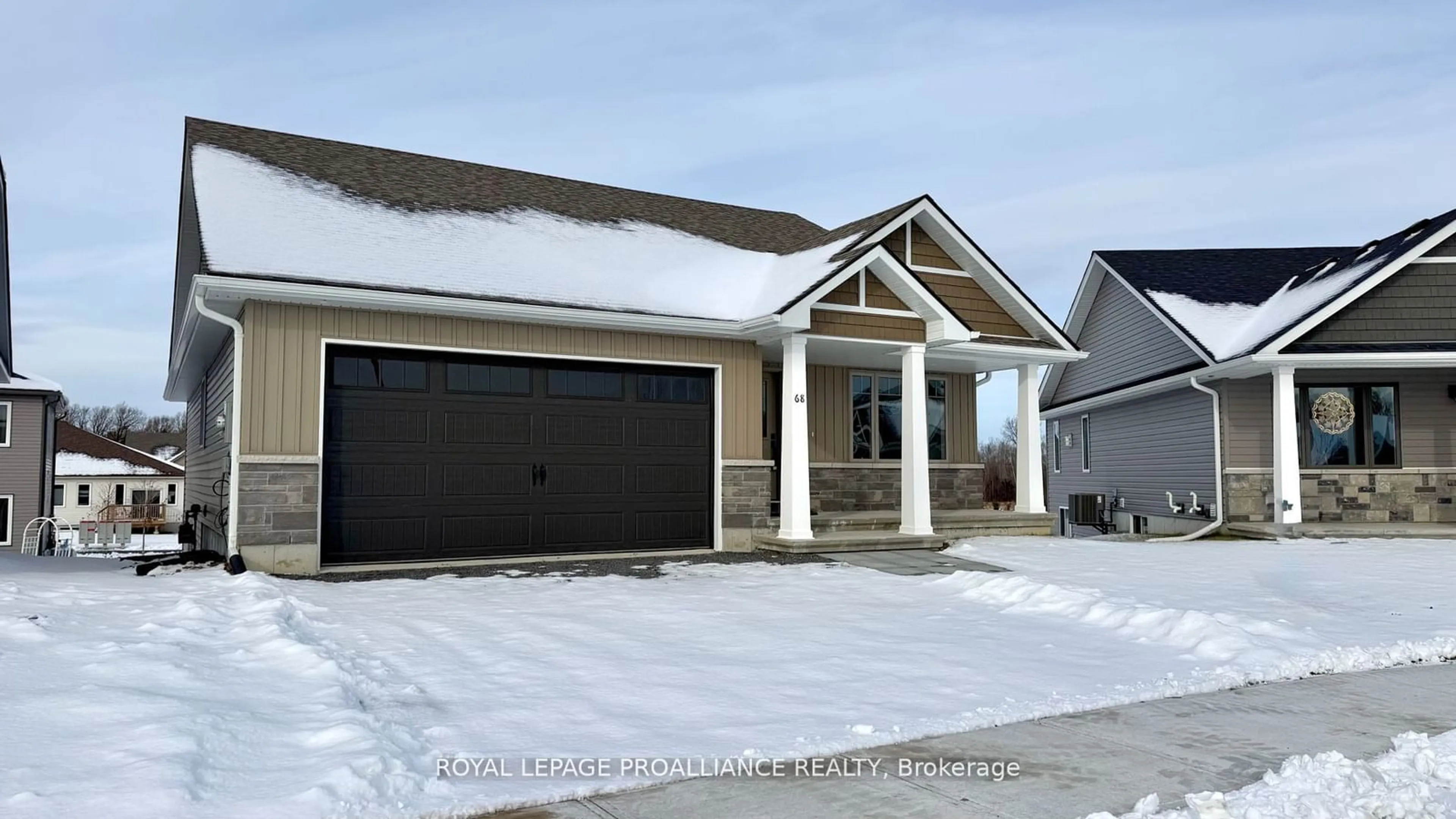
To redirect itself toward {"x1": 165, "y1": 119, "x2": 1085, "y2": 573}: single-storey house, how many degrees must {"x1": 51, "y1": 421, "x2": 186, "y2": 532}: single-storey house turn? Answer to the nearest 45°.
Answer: approximately 180°

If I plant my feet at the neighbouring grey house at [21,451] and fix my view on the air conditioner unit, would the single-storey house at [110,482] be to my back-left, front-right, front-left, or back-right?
back-left

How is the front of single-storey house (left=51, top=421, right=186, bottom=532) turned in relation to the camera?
facing away from the viewer

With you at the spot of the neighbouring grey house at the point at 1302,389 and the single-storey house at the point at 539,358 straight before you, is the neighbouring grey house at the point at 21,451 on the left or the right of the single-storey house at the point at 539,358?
right

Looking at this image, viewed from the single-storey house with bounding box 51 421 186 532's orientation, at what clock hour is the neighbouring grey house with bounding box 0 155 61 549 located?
The neighbouring grey house is roughly at 6 o'clock from the single-storey house.
